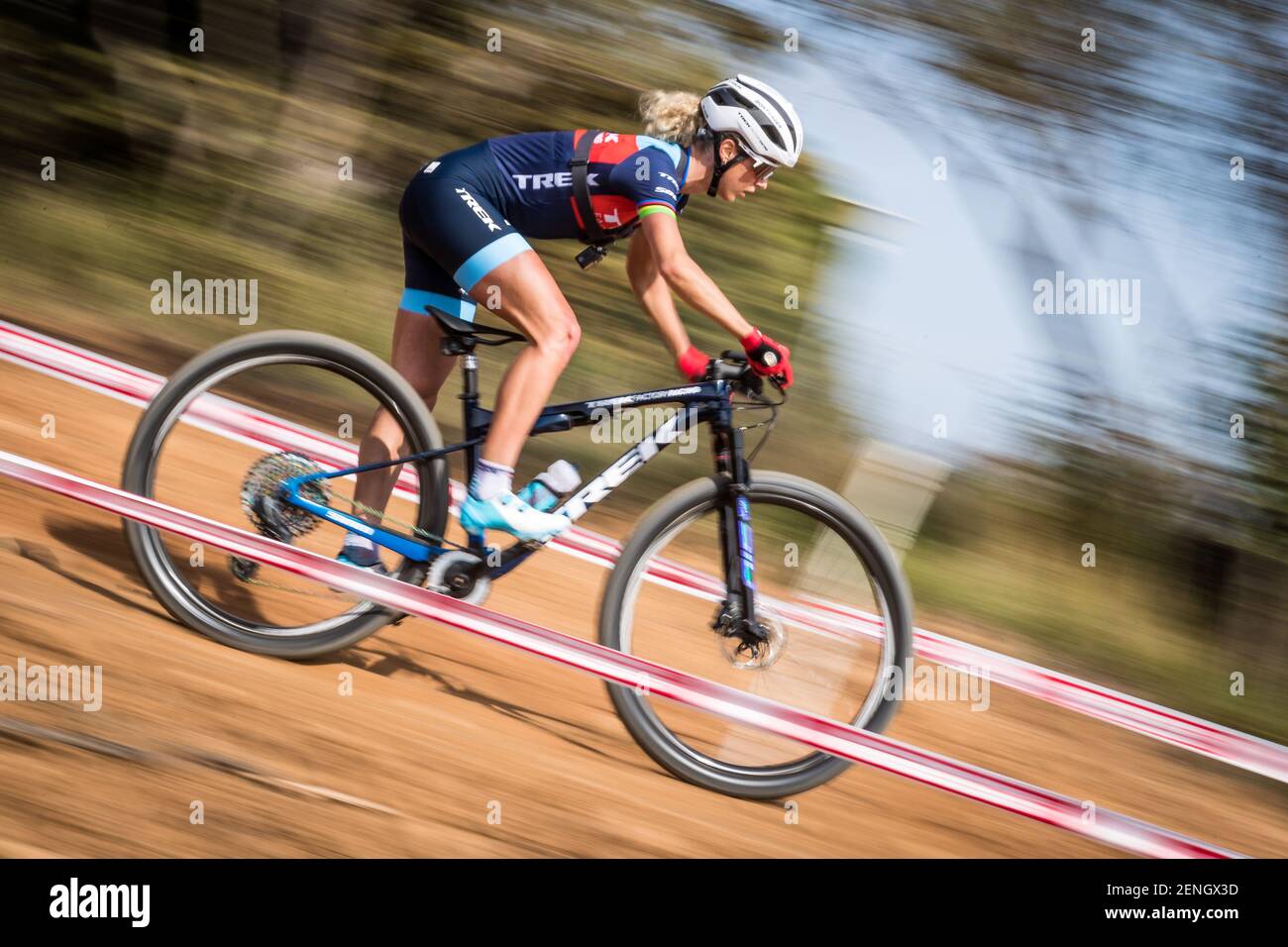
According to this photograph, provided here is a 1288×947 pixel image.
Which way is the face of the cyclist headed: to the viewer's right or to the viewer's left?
to the viewer's right

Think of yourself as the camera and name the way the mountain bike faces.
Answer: facing to the right of the viewer

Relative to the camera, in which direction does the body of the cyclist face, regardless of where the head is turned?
to the viewer's right
